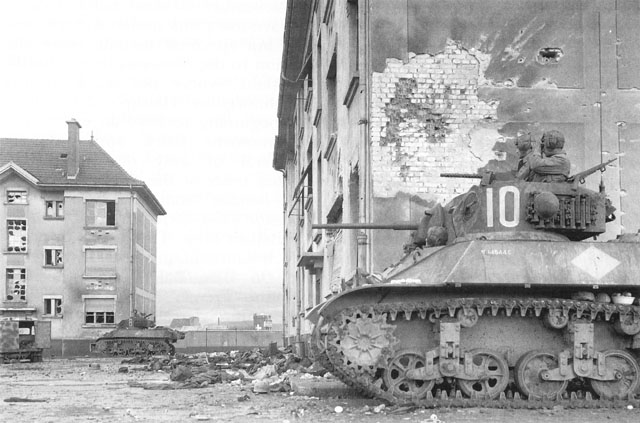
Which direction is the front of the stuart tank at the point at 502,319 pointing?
to the viewer's left

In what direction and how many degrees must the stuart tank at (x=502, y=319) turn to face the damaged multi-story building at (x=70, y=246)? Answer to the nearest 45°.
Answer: approximately 45° to its right

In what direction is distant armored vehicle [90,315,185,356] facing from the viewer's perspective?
to the viewer's left

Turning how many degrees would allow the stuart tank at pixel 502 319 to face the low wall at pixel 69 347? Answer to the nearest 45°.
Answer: approximately 45° to its right
